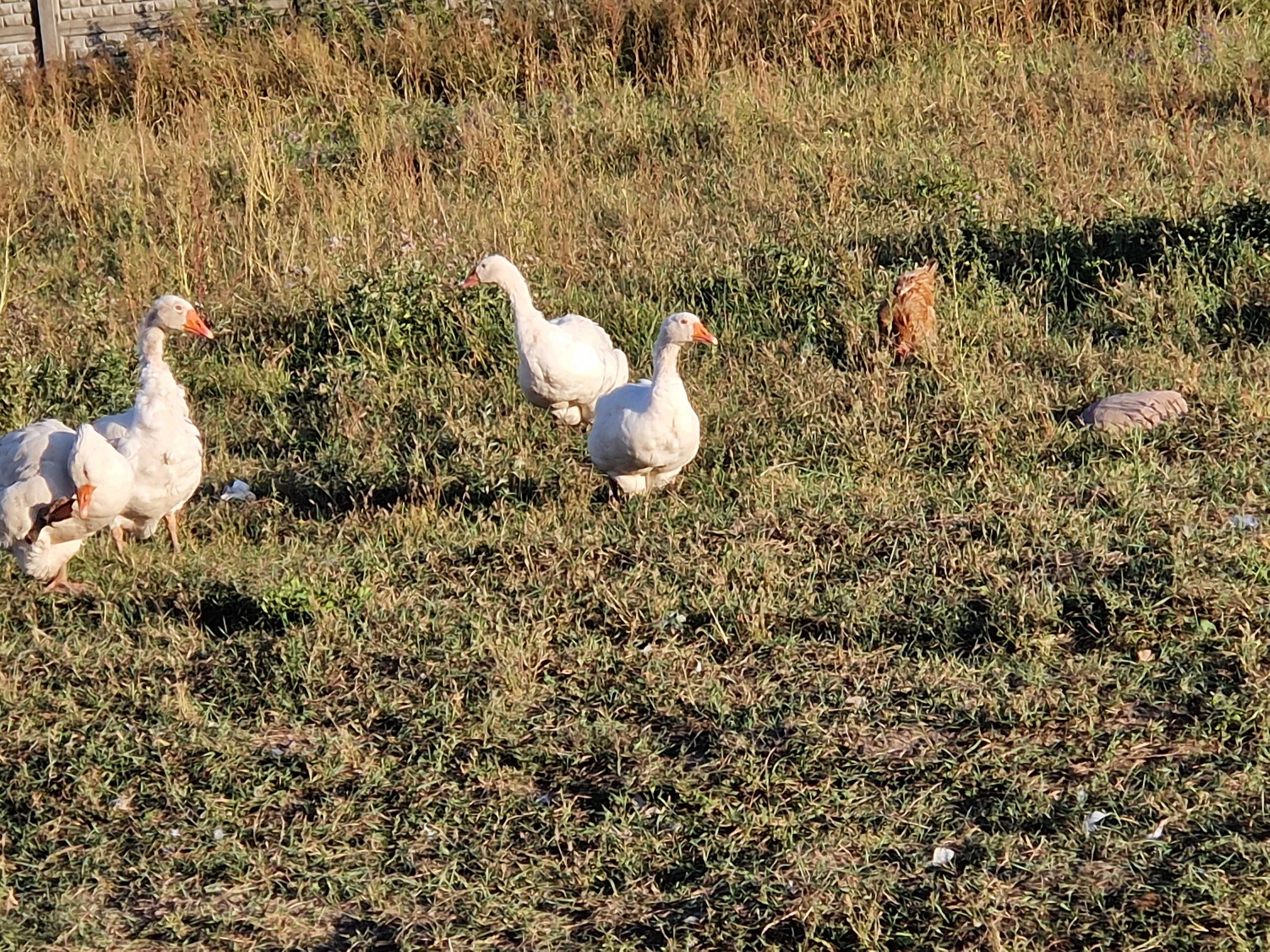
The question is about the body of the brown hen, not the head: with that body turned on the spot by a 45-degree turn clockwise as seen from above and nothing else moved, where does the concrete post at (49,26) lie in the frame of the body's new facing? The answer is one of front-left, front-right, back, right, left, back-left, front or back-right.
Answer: front-right

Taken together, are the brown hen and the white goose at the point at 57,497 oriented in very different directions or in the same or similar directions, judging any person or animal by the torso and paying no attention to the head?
very different directions

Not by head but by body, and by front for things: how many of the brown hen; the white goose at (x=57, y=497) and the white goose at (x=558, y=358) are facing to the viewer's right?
1

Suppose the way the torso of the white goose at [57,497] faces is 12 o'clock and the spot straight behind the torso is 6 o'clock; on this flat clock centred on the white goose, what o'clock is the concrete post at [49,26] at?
The concrete post is roughly at 9 o'clock from the white goose.

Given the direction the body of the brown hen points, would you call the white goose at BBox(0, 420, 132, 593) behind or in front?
in front

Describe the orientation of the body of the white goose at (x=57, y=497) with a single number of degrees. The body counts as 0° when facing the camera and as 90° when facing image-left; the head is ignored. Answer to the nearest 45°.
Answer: approximately 270°
